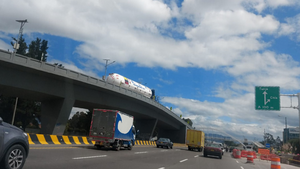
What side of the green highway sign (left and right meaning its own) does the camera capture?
front

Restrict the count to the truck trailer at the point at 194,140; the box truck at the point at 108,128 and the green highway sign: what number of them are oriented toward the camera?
1

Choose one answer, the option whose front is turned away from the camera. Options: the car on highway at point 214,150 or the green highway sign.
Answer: the car on highway

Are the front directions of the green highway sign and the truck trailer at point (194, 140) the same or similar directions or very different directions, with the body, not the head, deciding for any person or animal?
very different directions

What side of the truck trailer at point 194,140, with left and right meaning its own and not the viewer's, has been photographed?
back

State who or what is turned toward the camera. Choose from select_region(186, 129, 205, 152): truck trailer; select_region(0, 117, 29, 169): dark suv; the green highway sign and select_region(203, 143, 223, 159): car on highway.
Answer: the green highway sign

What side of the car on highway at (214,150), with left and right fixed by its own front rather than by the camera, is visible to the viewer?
back

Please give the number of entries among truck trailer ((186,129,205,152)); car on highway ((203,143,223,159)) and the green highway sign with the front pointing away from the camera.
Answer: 2

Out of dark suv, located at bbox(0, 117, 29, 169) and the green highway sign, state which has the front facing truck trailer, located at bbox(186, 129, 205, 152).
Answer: the dark suv

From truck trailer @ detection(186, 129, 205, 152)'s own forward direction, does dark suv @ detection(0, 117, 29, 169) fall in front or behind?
behind

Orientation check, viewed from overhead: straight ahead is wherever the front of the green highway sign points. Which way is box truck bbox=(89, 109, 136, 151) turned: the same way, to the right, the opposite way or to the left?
the opposite way

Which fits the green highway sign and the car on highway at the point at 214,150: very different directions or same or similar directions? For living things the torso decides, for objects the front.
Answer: very different directions

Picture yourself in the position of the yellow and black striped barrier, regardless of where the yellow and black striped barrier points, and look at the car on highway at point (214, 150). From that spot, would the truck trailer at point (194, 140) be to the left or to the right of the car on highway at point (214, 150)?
left
